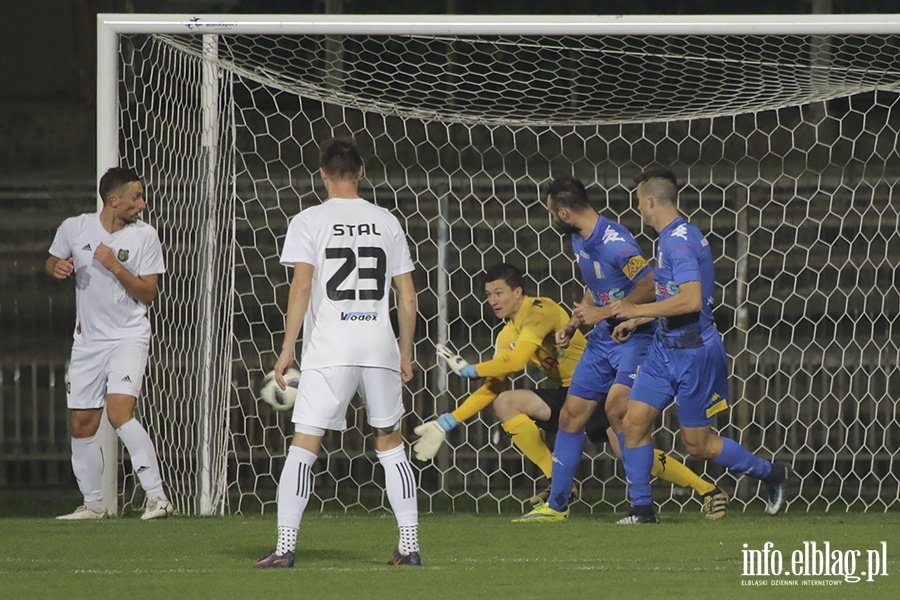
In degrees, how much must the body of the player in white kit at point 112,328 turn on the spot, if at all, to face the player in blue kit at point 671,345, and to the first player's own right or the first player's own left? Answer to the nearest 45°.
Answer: approximately 45° to the first player's own left

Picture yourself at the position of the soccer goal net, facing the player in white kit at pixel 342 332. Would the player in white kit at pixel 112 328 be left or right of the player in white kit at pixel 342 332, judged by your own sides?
right

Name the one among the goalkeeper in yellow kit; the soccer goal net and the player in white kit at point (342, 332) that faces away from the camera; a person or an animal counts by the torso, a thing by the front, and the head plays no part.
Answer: the player in white kit

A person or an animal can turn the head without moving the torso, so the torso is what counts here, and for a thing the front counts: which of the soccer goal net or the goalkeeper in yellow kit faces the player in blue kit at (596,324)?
the soccer goal net

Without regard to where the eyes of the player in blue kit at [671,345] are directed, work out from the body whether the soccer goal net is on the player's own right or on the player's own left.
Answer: on the player's own right

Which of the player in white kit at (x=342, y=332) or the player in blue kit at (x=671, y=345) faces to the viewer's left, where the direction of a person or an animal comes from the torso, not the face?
the player in blue kit

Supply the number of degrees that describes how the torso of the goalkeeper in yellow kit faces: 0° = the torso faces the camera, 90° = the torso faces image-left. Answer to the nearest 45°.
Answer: approximately 45°

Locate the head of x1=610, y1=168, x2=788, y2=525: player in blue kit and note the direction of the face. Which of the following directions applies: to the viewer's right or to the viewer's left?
to the viewer's left

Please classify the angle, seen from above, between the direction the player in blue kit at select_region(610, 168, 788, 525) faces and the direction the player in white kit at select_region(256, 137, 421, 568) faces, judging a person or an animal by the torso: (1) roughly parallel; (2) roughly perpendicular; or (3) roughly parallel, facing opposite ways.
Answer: roughly perpendicular

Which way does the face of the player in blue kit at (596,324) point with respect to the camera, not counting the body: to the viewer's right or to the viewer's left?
to the viewer's left

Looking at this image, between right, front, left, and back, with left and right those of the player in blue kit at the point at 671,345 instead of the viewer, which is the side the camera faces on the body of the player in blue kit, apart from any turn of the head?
left

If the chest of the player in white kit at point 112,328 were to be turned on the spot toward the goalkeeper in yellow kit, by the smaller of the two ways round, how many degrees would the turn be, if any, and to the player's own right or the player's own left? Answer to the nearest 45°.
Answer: approximately 90° to the player's own left

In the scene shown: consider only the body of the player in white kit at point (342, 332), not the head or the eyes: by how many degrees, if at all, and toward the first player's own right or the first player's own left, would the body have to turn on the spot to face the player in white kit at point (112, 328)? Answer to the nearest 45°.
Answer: approximately 45° to the first player's own left
